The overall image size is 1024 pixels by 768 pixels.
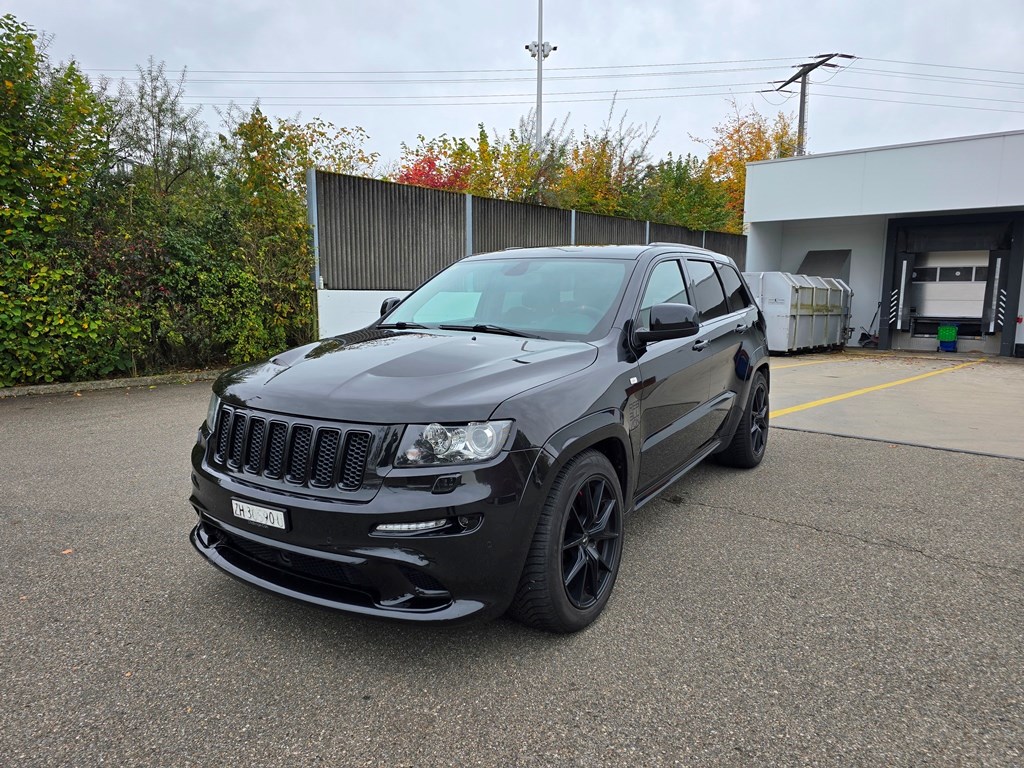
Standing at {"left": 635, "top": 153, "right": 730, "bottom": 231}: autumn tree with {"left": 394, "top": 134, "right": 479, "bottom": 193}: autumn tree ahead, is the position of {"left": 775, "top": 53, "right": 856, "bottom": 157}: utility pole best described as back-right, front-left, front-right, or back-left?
back-right

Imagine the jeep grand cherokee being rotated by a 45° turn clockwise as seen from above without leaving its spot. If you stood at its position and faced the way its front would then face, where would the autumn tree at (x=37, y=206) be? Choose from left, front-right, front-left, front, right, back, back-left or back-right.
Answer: front-right

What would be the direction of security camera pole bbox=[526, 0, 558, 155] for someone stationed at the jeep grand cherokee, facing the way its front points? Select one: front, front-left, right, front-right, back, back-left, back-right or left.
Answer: back-right

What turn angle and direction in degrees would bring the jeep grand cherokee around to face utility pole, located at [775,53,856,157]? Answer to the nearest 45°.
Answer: approximately 180°

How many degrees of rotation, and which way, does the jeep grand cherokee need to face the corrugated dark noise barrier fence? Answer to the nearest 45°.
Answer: approximately 135° to its right

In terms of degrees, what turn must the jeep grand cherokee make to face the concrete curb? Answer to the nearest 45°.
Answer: approximately 90° to its right

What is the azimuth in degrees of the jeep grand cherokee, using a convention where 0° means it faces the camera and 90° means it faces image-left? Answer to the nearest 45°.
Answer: approximately 45°

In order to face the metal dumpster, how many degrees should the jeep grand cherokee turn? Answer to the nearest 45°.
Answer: approximately 180°

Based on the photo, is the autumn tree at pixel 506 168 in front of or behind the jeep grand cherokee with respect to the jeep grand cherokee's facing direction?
behind
